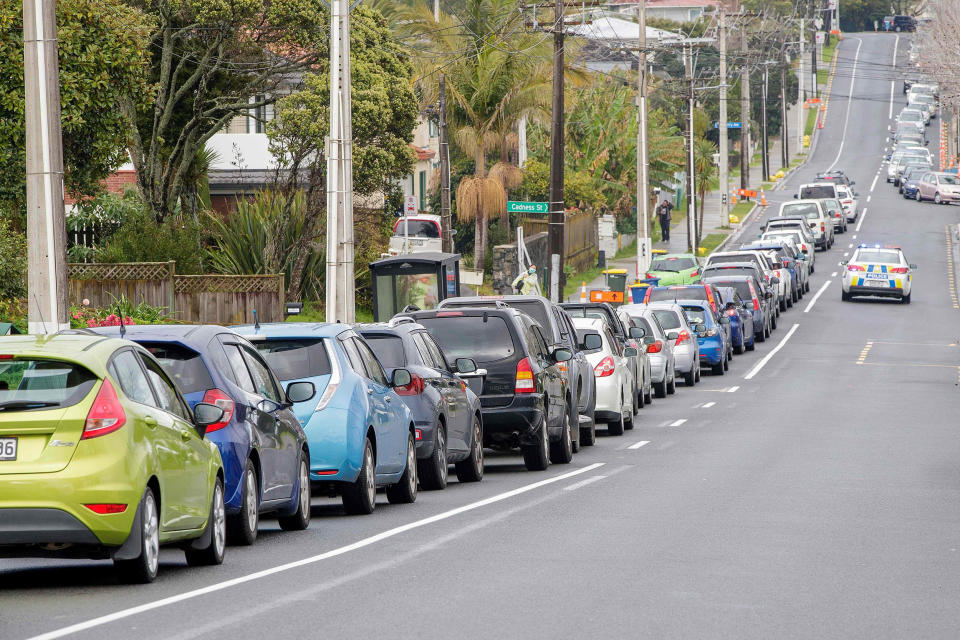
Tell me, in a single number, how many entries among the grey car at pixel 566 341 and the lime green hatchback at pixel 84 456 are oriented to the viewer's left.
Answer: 0

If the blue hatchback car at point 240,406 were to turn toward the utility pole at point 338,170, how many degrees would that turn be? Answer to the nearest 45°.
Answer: approximately 45° to its left

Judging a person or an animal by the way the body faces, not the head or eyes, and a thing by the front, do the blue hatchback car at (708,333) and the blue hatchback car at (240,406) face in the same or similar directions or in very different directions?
same or similar directions

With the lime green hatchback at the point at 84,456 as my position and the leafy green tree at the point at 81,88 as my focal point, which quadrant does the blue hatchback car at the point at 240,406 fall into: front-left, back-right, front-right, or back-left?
front-right

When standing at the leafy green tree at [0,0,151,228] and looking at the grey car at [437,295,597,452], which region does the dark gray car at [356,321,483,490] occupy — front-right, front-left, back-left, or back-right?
front-right

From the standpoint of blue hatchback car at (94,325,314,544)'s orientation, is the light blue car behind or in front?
in front

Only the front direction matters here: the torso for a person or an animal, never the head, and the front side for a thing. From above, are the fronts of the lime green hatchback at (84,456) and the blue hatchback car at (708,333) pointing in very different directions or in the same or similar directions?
same or similar directions

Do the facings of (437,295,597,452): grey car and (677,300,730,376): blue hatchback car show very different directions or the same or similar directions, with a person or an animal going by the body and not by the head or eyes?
same or similar directions

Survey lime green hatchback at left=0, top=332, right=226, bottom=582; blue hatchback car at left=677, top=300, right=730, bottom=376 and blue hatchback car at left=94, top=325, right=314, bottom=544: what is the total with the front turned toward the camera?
0

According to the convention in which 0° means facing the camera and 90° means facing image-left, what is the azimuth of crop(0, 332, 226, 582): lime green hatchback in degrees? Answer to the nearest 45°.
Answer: approximately 225°

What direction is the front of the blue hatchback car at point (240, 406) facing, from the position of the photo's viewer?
facing away from the viewer and to the right of the viewer

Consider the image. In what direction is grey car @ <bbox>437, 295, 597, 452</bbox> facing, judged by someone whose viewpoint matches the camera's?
facing away from the viewer and to the right of the viewer

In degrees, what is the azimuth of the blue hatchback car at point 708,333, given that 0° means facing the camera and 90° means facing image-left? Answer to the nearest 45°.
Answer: approximately 225°

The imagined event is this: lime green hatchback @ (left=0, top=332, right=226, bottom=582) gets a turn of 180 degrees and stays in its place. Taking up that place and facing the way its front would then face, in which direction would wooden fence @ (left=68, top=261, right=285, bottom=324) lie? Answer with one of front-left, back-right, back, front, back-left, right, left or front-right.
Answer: back-right

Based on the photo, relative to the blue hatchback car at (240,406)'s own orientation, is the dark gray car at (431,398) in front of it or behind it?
in front

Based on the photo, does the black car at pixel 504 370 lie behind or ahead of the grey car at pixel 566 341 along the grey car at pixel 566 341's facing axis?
behind

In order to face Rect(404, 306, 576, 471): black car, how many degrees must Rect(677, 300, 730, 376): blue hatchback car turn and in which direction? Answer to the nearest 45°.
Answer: approximately 135° to its right
